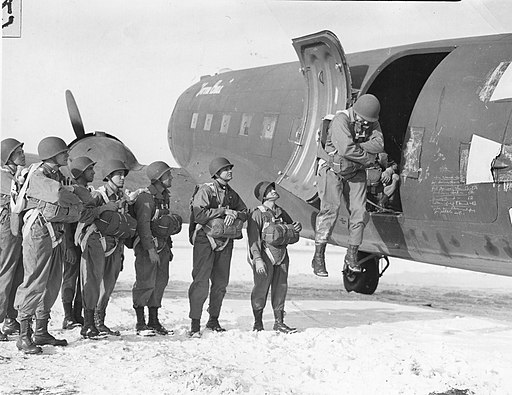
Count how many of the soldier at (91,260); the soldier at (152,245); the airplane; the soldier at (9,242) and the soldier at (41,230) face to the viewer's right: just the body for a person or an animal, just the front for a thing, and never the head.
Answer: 4

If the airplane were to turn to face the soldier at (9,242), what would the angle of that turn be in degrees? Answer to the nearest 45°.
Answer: approximately 45° to its left

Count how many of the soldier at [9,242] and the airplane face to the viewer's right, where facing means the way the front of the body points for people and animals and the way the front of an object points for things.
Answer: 1

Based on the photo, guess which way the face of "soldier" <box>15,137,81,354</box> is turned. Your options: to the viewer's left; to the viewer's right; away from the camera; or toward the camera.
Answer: to the viewer's right

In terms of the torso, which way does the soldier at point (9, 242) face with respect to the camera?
to the viewer's right

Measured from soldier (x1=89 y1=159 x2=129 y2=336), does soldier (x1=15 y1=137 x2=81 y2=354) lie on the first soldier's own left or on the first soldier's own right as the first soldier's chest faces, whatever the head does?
on the first soldier's own right

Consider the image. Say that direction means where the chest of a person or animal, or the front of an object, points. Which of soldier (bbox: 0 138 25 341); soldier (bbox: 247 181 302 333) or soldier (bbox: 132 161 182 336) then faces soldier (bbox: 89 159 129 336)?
soldier (bbox: 0 138 25 341)

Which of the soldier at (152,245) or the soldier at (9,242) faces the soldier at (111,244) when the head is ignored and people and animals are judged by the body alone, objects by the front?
the soldier at (9,242)

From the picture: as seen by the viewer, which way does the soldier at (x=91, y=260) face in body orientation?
to the viewer's right

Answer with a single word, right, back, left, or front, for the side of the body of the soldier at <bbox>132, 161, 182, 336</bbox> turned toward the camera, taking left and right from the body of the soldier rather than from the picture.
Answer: right

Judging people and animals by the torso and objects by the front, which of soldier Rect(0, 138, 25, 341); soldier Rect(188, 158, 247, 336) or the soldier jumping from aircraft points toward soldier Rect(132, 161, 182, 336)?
soldier Rect(0, 138, 25, 341)

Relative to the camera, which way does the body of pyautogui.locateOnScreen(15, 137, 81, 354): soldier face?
to the viewer's right

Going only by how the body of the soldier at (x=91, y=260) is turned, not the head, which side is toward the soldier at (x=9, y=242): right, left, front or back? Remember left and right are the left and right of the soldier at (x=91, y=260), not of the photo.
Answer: back
